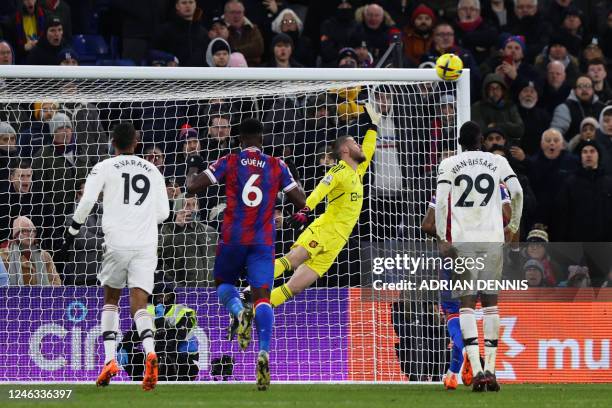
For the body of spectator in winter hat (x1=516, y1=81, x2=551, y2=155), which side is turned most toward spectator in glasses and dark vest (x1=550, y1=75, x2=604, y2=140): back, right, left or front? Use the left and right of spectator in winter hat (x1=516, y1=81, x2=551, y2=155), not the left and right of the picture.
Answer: left

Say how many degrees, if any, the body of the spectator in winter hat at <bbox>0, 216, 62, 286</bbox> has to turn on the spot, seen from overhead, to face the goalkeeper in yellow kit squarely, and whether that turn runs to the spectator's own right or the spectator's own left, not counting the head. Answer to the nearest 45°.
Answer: approximately 90° to the spectator's own left

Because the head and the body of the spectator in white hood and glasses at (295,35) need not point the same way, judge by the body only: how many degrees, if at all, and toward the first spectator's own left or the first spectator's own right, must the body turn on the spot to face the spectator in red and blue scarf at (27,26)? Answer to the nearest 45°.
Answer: approximately 90° to the first spectator's own right

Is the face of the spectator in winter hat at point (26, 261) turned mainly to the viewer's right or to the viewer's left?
to the viewer's right

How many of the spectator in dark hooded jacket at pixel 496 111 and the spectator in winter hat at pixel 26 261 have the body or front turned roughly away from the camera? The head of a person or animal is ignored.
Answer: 0

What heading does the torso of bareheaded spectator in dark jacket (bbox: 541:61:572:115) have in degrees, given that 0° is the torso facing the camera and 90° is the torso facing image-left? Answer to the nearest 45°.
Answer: approximately 0°

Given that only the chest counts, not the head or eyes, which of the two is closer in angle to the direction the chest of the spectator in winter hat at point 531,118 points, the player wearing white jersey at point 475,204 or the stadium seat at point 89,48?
the player wearing white jersey

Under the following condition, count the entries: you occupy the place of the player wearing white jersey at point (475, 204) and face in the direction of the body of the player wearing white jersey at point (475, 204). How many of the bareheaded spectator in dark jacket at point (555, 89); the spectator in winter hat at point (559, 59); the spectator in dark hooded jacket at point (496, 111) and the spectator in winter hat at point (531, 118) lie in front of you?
4
